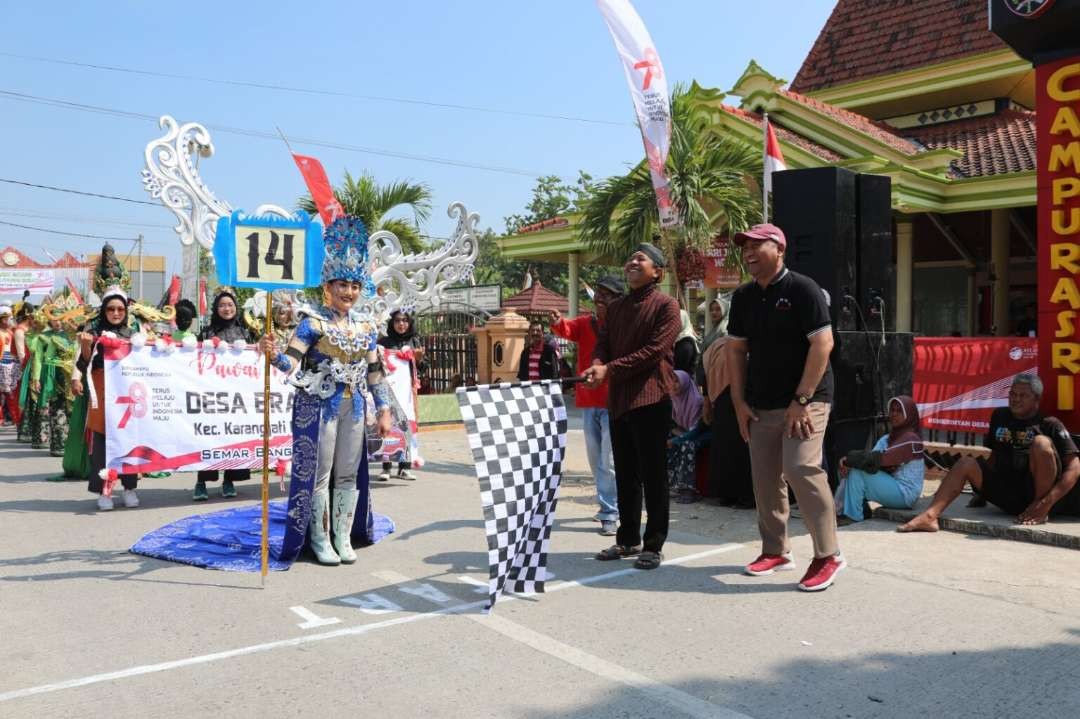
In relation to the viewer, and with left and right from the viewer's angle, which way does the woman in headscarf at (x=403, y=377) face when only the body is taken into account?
facing the viewer

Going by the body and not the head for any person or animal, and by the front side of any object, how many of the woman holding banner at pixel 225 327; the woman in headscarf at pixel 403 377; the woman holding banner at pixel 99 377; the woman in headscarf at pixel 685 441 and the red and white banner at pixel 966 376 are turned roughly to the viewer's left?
1

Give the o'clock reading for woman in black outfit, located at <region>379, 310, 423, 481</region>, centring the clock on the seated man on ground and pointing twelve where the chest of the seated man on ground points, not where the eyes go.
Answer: The woman in black outfit is roughly at 2 o'clock from the seated man on ground.

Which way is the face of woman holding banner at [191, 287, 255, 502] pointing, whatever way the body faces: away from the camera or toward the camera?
toward the camera

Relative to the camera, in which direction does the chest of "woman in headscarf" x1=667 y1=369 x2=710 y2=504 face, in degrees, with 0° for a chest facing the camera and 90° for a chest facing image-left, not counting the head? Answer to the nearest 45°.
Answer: approximately 90°

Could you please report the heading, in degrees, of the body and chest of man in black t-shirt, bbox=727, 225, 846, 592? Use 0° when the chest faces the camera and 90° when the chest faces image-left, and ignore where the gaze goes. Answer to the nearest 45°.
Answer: approximately 45°

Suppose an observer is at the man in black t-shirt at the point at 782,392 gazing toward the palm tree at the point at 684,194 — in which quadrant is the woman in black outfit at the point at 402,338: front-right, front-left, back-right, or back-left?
front-left

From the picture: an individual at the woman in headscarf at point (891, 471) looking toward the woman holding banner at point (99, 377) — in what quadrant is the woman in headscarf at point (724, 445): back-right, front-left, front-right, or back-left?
front-right

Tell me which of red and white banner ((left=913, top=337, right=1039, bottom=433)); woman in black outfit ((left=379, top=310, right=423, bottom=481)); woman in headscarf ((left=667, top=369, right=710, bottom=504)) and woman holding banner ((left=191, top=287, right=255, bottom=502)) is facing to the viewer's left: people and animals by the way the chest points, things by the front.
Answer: the woman in headscarf

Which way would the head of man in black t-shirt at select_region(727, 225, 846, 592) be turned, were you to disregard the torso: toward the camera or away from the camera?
toward the camera

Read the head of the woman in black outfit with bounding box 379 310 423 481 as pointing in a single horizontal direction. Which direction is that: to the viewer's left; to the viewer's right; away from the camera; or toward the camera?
toward the camera

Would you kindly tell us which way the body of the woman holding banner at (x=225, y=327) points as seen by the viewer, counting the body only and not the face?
toward the camera

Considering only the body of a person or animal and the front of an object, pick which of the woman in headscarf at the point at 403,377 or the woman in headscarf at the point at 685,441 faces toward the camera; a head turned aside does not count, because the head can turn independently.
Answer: the woman in headscarf at the point at 403,377

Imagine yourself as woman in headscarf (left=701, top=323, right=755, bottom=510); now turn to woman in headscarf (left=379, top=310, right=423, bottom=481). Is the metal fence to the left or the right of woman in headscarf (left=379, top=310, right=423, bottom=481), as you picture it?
right

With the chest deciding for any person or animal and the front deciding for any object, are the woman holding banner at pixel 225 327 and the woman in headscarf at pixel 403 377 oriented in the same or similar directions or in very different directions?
same or similar directions

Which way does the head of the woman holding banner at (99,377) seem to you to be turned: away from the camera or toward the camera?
toward the camera

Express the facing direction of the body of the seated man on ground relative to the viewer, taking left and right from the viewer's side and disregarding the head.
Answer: facing the viewer and to the left of the viewer
